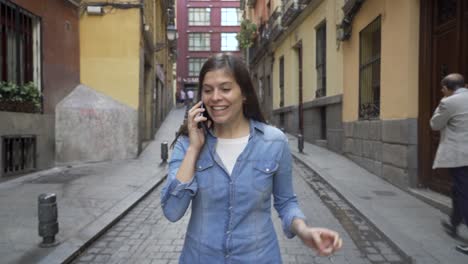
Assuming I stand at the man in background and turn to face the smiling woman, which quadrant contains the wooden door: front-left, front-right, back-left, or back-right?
back-right

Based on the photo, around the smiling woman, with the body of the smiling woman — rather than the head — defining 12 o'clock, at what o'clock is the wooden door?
The wooden door is roughly at 7 o'clock from the smiling woman.

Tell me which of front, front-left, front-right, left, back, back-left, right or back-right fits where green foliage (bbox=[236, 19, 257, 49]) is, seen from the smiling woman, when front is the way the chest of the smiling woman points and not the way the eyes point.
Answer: back

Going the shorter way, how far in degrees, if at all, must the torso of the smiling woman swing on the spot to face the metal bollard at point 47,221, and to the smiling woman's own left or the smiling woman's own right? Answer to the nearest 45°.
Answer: approximately 135° to the smiling woman's own right

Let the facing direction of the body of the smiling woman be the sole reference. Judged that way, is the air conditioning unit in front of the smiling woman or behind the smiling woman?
behind

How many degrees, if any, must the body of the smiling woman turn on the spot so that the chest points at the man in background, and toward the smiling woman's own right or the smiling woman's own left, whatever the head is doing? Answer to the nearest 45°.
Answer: approximately 135° to the smiling woman's own left

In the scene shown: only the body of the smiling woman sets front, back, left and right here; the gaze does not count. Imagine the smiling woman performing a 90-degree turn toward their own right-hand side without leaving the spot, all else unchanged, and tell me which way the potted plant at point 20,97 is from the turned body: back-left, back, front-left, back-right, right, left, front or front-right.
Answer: front-right

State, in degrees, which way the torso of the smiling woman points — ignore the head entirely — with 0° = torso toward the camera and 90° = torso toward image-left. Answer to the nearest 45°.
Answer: approximately 0°
